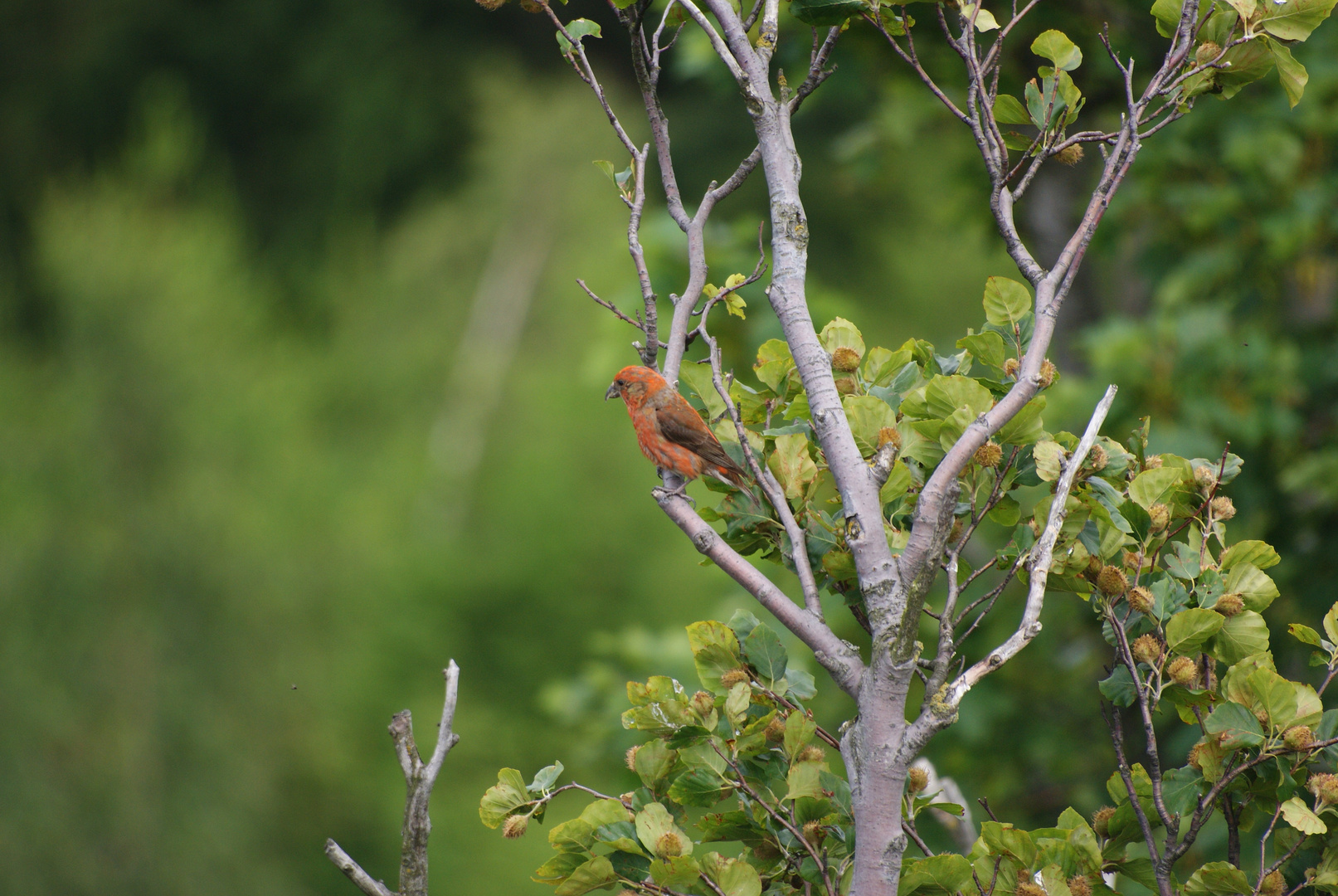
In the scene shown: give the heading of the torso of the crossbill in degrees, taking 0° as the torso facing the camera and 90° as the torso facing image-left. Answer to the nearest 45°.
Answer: approximately 90°
